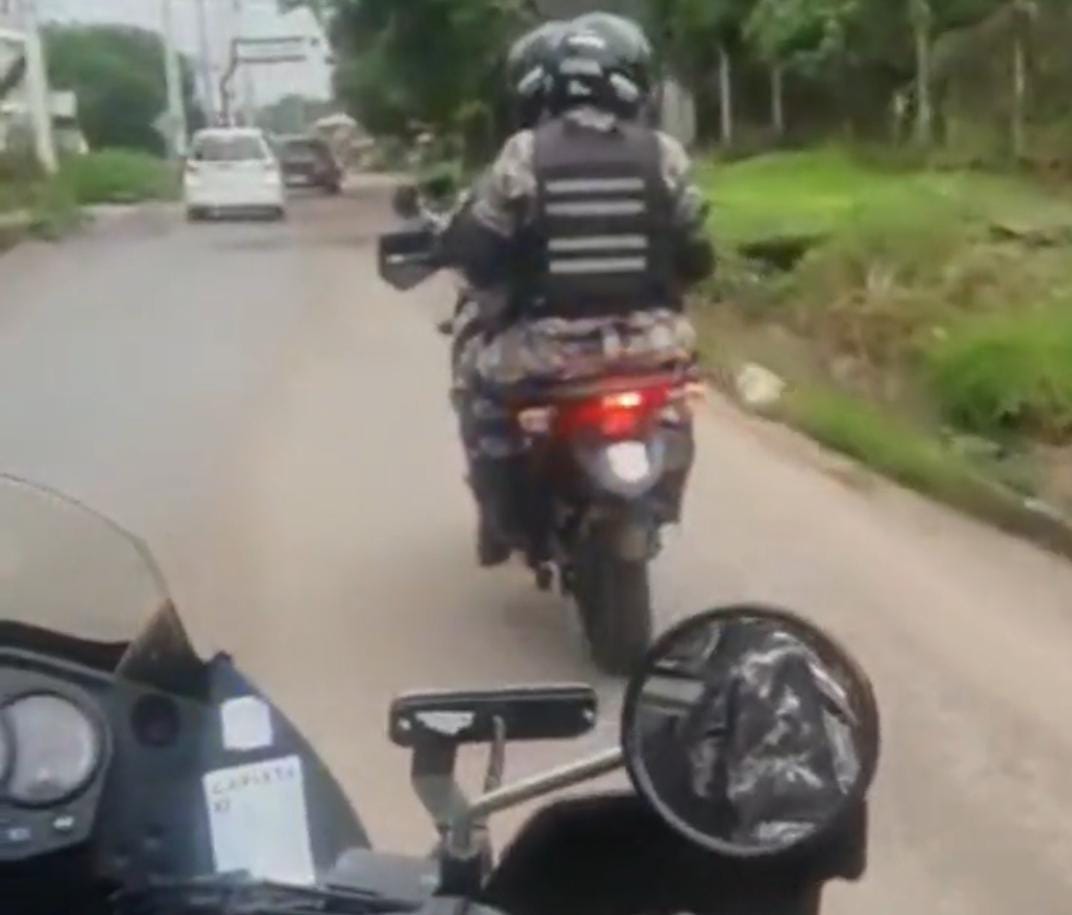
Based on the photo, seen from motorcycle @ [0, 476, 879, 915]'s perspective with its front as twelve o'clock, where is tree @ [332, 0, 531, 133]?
The tree is roughly at 12 o'clock from the motorcycle.

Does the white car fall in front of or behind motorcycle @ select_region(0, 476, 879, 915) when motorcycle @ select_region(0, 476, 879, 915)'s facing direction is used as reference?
in front

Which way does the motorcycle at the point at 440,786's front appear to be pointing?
away from the camera

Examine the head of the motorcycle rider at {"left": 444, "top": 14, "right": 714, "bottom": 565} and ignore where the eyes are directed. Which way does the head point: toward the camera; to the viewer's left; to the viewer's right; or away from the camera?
away from the camera

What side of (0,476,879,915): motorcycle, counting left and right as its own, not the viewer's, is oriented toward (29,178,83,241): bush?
front
